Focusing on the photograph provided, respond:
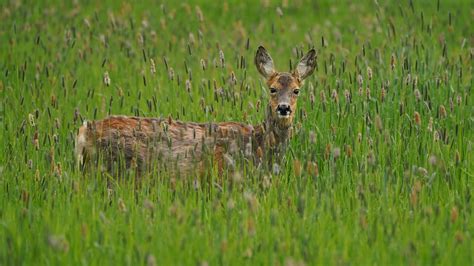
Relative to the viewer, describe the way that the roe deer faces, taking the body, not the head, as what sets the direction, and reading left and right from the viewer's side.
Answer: facing to the right of the viewer
